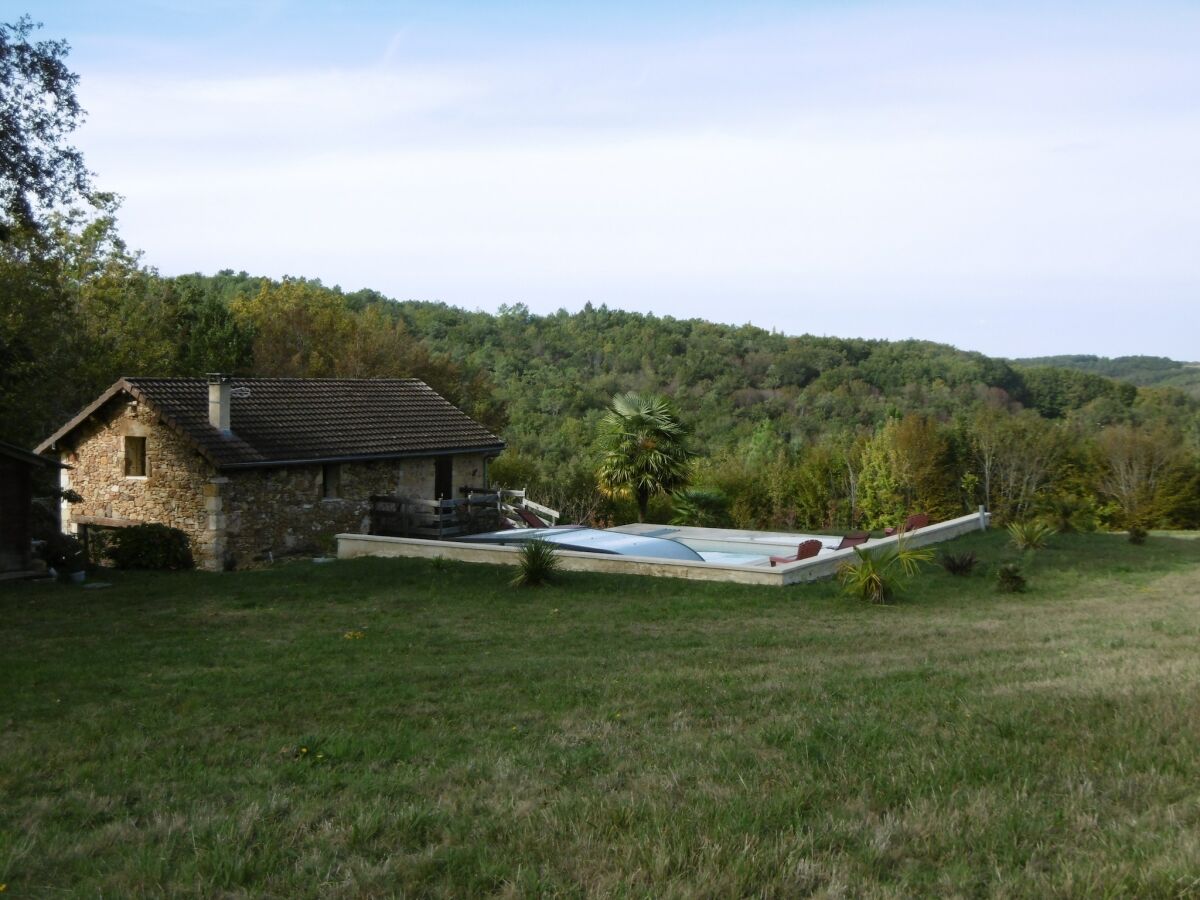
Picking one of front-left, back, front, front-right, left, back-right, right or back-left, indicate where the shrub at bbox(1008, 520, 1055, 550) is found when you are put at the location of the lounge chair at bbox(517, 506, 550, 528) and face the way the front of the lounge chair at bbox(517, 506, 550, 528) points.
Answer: front

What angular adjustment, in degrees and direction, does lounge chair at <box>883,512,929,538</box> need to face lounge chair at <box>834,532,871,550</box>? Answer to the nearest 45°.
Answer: approximately 45° to its left

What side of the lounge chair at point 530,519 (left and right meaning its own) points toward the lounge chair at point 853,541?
front

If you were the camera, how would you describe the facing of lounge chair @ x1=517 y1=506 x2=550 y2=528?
facing the viewer and to the right of the viewer

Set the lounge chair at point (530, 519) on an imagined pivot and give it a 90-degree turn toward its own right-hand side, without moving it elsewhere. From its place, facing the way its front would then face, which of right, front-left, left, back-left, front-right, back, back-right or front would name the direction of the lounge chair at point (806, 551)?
left

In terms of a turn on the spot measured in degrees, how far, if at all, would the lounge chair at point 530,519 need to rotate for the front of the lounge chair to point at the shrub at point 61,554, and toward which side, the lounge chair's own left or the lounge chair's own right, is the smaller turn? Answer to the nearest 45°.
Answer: approximately 90° to the lounge chair's own right

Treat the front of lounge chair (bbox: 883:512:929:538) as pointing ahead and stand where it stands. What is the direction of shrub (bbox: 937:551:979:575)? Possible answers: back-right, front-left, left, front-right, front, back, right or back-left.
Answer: left

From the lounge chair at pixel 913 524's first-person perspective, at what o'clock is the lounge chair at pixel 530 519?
the lounge chair at pixel 530 519 is roughly at 12 o'clock from the lounge chair at pixel 913 524.

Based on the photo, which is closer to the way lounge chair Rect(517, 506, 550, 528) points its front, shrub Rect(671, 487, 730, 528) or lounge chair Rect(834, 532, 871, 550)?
the lounge chair

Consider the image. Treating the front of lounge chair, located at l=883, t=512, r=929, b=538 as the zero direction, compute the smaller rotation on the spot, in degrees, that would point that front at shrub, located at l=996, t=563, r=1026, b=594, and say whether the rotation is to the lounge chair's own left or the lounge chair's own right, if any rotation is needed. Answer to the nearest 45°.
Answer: approximately 90° to the lounge chair's own left

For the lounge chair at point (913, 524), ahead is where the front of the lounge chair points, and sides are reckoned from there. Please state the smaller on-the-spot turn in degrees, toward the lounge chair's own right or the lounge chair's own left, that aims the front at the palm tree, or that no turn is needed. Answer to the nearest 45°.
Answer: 0° — it already faces it

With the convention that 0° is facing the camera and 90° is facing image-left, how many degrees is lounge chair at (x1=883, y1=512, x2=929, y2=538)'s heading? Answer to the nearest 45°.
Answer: approximately 90°

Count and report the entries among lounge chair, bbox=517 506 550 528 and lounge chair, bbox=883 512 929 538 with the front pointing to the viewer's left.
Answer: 1

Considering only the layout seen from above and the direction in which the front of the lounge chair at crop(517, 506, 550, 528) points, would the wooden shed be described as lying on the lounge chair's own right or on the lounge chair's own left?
on the lounge chair's own right
